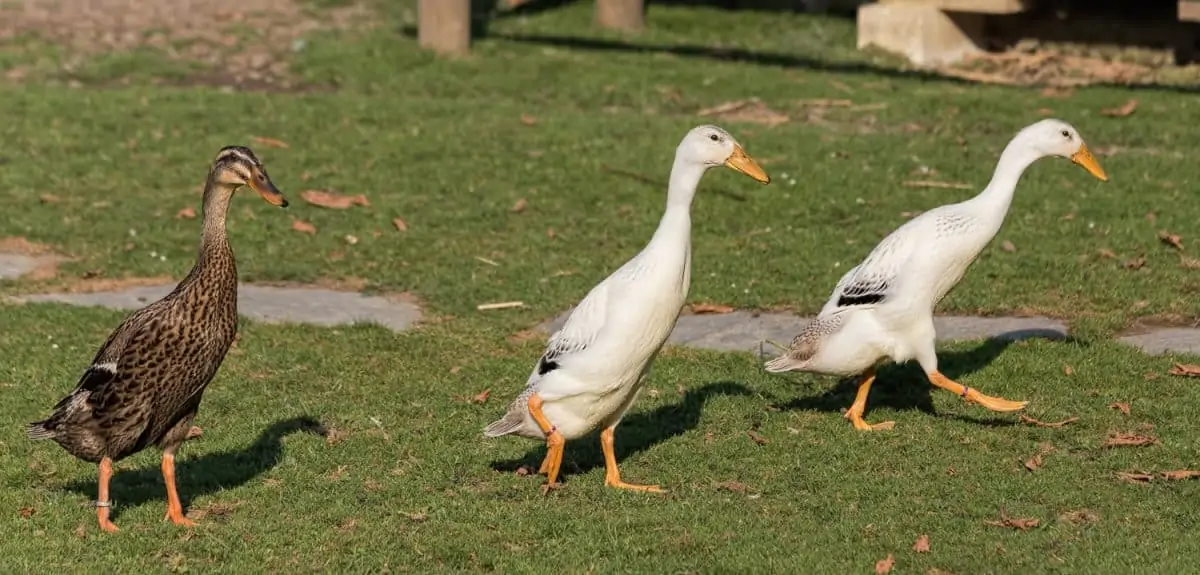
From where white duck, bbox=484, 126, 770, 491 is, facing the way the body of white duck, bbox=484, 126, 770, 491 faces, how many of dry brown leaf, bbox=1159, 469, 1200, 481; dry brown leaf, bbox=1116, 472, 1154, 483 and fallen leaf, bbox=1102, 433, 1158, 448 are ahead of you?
3

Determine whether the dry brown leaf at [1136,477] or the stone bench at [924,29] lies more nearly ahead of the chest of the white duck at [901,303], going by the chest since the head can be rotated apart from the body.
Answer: the dry brown leaf

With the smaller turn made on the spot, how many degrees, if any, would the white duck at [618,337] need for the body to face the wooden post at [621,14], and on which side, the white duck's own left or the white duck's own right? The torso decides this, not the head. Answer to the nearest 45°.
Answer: approximately 90° to the white duck's own left

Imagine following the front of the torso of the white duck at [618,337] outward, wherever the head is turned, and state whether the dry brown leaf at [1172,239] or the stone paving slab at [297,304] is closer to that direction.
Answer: the dry brown leaf

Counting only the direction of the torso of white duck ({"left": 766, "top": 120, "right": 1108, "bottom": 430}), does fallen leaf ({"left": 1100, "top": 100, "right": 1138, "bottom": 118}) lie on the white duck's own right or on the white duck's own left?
on the white duck's own left

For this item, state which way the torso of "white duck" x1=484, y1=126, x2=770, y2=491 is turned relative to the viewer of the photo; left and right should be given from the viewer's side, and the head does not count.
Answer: facing to the right of the viewer

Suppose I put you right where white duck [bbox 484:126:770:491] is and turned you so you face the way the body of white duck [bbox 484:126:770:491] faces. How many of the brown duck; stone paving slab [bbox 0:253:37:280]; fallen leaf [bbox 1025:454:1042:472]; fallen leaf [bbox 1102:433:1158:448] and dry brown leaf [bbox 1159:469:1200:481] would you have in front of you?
3

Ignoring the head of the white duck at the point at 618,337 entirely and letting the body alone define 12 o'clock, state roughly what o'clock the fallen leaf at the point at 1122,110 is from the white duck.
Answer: The fallen leaf is roughly at 10 o'clock from the white duck.

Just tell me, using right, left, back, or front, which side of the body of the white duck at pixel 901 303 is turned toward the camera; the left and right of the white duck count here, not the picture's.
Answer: right

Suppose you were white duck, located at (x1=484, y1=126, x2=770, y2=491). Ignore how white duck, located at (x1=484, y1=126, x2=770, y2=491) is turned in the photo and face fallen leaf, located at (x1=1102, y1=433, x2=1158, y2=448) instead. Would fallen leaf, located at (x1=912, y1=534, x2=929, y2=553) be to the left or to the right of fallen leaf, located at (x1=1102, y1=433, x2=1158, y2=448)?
right

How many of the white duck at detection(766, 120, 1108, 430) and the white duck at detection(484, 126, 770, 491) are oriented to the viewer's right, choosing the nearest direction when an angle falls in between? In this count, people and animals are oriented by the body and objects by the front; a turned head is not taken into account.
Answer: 2
